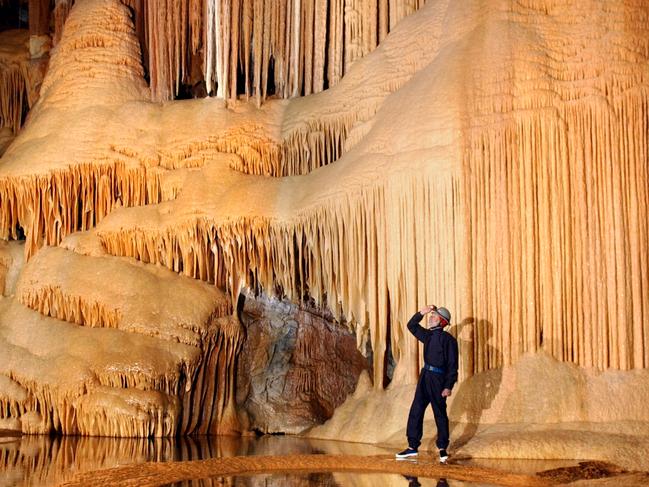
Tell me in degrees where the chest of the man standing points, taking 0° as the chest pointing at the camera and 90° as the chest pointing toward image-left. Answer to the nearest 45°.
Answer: approximately 45°

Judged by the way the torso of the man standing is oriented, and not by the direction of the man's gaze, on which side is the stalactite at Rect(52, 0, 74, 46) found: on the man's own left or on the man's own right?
on the man's own right

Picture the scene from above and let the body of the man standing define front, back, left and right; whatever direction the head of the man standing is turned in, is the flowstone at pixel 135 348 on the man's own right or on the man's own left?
on the man's own right

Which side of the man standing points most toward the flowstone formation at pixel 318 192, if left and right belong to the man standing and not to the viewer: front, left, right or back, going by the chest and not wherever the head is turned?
right
